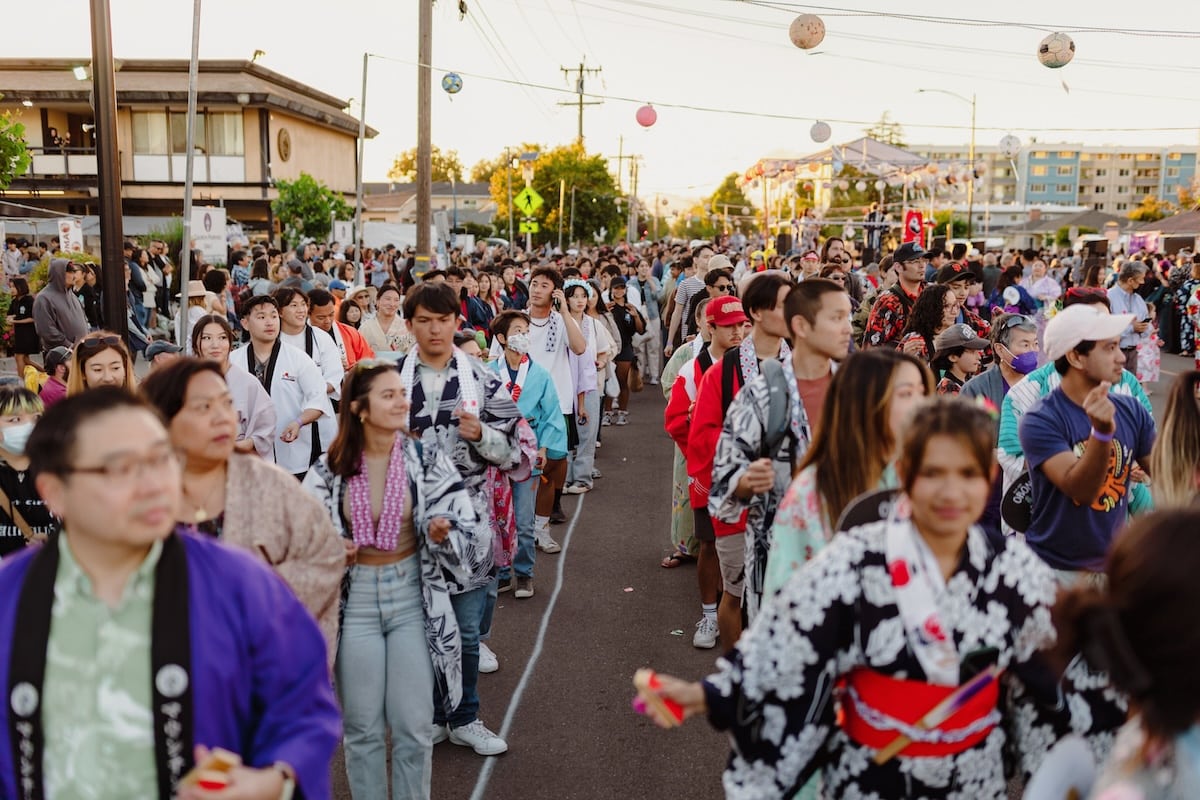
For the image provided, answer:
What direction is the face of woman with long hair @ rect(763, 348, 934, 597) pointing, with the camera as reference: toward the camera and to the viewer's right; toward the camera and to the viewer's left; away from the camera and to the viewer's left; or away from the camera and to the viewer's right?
toward the camera and to the viewer's right

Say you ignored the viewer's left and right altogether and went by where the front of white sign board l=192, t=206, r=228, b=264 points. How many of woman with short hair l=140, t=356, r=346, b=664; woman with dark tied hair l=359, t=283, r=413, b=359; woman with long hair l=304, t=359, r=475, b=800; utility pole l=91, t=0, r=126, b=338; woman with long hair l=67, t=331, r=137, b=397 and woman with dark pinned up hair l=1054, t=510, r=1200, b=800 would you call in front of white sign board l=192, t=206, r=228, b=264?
6

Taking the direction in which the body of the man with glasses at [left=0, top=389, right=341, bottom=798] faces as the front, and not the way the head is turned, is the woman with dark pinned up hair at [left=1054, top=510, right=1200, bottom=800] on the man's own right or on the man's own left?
on the man's own left

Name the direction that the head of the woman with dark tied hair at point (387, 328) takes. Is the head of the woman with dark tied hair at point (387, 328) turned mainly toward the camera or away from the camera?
toward the camera

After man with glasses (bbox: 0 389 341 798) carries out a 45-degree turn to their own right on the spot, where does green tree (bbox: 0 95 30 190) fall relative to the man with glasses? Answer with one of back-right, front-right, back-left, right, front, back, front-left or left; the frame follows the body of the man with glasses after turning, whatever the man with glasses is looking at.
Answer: back-right

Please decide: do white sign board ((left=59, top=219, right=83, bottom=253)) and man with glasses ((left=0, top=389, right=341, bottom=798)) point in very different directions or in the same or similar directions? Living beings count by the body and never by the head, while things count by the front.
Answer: same or similar directions

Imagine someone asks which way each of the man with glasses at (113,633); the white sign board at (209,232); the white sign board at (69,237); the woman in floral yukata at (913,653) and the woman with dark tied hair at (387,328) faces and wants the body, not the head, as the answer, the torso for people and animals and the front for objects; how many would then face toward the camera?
5

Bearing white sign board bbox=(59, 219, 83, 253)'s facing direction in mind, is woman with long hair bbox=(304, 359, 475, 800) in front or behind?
in front

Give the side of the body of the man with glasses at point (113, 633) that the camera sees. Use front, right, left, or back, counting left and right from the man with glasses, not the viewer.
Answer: front

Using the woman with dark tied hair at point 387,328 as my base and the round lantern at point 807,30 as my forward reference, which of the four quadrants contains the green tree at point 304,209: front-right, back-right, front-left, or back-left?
front-left

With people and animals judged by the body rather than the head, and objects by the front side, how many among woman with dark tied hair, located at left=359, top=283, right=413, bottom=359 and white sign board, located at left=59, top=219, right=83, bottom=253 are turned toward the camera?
2

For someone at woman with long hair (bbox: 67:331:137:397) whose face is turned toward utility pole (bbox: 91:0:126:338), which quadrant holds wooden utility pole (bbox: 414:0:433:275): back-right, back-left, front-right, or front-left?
front-right

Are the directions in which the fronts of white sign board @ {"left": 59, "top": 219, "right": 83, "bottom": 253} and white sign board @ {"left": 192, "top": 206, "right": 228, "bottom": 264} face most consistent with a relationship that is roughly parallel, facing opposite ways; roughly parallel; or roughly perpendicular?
roughly parallel

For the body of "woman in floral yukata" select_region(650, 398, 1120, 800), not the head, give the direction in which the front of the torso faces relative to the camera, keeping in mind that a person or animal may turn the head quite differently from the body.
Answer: toward the camera

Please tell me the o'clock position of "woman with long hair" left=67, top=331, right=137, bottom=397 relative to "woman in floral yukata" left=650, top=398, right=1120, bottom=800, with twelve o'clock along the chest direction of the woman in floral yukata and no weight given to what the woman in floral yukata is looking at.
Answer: The woman with long hair is roughly at 4 o'clock from the woman in floral yukata.

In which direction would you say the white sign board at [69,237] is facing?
toward the camera

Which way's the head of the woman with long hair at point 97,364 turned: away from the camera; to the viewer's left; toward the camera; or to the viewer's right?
toward the camera
